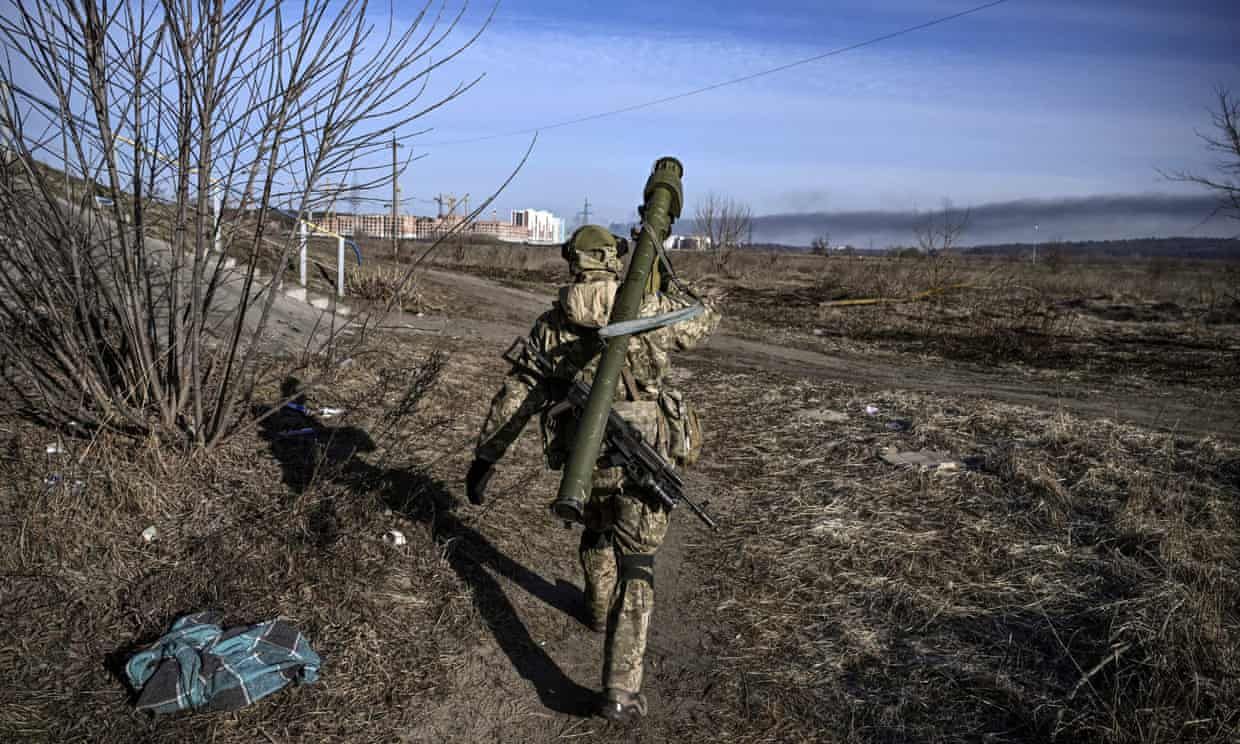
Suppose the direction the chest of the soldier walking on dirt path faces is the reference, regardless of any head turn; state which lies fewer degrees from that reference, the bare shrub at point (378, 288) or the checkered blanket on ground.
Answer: the bare shrub

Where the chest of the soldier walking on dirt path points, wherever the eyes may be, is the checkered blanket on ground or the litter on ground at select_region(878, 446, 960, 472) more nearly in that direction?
the litter on ground

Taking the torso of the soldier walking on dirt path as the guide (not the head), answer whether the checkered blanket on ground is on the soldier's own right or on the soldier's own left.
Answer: on the soldier's own left

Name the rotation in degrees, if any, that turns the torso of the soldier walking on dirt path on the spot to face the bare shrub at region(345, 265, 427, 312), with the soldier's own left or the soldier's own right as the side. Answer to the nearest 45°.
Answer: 0° — they already face it

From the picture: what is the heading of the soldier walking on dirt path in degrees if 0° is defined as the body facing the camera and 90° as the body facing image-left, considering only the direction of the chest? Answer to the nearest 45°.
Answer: approximately 180°
